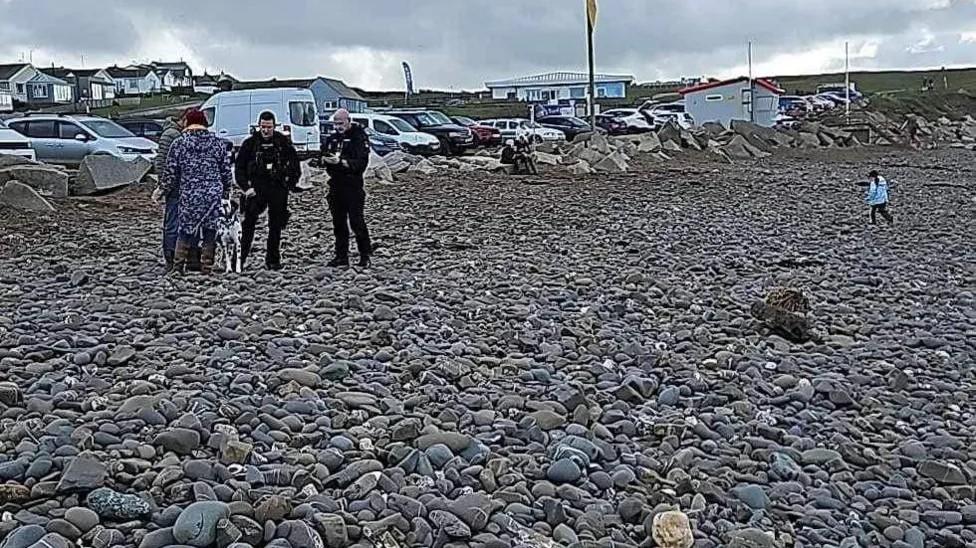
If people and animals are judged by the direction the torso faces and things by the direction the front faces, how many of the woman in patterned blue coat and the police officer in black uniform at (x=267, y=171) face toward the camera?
1

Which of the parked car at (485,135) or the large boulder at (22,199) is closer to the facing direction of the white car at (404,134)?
the large boulder

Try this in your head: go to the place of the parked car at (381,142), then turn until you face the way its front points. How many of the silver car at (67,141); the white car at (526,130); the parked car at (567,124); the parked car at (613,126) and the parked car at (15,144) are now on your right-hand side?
2

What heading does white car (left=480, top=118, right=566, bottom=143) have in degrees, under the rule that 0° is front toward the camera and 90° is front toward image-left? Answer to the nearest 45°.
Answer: approximately 315°

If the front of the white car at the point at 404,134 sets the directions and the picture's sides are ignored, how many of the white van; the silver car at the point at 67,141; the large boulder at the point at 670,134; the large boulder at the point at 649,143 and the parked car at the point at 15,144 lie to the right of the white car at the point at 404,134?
3

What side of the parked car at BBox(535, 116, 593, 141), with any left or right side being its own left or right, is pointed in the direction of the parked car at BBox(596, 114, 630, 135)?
left

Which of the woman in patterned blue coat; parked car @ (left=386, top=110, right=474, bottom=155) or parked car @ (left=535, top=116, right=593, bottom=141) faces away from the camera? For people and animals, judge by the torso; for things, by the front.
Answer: the woman in patterned blue coat
